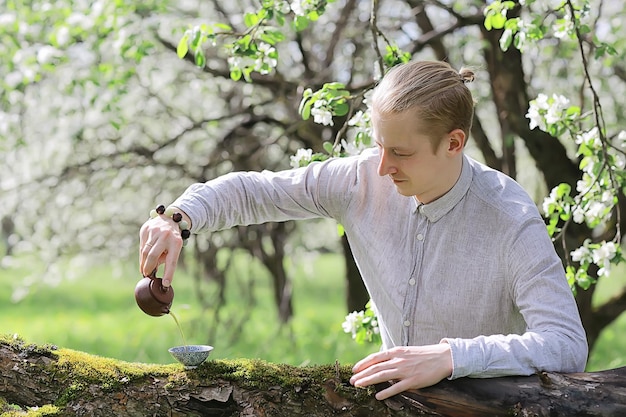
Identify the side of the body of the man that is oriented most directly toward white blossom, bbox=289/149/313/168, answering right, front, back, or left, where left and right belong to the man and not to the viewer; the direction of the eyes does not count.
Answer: right

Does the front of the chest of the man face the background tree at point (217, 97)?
no

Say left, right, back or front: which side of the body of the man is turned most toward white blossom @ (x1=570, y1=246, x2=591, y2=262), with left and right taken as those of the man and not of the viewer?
back

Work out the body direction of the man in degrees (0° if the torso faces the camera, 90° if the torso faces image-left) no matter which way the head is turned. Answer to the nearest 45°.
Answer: approximately 45°

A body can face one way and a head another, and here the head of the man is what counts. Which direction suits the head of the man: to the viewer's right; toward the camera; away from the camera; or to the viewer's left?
to the viewer's left

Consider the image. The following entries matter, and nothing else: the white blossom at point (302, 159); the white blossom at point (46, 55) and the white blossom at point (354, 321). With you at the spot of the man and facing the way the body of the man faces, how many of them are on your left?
0

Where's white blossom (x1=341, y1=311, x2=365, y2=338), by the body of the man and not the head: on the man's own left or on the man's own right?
on the man's own right

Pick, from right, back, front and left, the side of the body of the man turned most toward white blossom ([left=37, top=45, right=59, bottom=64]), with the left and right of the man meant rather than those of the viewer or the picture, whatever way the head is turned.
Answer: right
